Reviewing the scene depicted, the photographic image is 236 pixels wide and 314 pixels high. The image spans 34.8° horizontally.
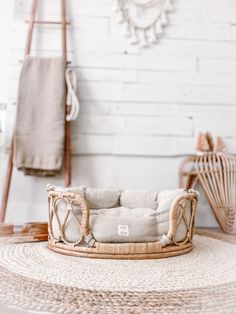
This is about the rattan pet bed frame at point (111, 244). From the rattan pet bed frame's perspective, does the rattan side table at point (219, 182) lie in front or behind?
behind

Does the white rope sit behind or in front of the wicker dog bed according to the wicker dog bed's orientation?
behind

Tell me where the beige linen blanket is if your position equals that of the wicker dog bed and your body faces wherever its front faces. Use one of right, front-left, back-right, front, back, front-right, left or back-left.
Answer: back-right

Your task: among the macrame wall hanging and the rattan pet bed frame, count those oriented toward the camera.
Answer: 2
